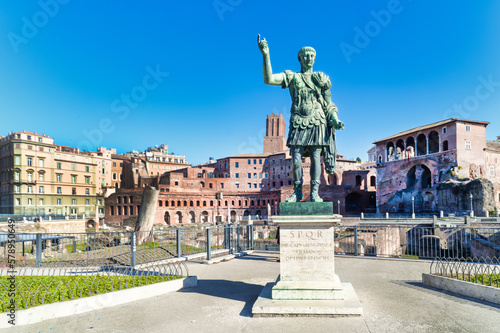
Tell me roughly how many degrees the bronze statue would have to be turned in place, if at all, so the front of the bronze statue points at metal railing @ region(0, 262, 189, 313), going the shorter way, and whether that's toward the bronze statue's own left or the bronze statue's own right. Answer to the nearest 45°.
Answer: approximately 90° to the bronze statue's own right

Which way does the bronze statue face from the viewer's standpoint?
toward the camera
